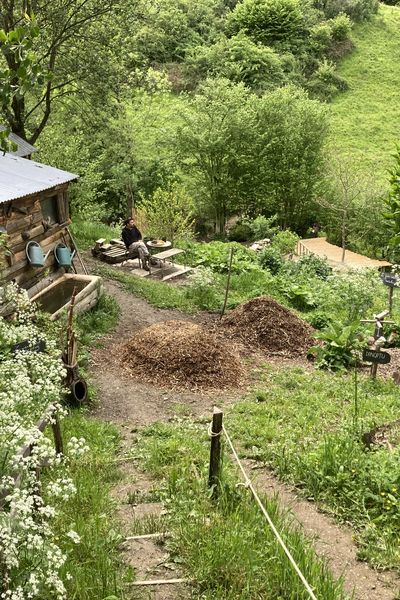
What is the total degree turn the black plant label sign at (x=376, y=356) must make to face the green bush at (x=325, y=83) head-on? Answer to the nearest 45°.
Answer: approximately 180°

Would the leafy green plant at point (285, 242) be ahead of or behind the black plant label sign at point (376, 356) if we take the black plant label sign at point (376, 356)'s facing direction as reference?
behind

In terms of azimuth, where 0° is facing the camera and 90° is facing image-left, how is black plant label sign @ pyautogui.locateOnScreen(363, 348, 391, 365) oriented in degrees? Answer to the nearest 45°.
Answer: approximately 0°

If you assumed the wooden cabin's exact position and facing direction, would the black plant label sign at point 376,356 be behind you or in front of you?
in front

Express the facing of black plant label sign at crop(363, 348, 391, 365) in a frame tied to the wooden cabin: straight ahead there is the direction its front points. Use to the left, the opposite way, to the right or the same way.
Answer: to the right

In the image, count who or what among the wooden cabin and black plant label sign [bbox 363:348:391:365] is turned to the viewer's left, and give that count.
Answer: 0

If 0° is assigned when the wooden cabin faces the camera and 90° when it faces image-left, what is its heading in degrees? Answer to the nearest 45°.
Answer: approximately 315°

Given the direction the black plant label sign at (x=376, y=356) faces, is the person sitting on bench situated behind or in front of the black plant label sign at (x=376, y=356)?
behind

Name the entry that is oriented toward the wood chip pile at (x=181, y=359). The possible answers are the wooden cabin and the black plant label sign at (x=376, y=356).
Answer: the wooden cabin

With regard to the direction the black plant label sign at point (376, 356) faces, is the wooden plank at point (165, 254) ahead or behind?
behind

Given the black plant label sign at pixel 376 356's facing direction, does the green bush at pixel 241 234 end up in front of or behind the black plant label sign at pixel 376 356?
behind
